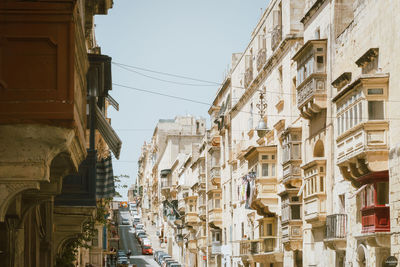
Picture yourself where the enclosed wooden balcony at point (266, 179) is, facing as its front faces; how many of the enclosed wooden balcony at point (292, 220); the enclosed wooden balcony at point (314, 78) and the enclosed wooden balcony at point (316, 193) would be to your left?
3

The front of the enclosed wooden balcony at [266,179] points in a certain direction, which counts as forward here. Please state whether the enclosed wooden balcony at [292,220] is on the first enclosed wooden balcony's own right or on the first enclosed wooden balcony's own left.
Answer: on the first enclosed wooden balcony's own left

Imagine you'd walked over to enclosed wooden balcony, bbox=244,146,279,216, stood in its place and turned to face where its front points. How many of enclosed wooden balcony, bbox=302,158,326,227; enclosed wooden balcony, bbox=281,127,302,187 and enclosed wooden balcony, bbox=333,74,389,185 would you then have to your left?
3

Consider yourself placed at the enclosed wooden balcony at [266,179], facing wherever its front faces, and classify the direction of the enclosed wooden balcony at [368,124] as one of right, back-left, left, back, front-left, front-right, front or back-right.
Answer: left

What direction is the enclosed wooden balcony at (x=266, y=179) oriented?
to the viewer's left

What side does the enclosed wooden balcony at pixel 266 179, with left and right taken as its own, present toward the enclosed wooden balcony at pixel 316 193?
left

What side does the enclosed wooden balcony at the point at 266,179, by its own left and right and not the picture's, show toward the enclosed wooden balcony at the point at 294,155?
left

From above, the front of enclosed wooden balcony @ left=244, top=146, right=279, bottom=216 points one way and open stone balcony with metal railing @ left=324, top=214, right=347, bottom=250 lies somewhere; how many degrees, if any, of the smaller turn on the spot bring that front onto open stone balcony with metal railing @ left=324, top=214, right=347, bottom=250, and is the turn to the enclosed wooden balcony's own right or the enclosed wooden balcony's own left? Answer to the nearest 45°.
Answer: approximately 90° to the enclosed wooden balcony's own left
